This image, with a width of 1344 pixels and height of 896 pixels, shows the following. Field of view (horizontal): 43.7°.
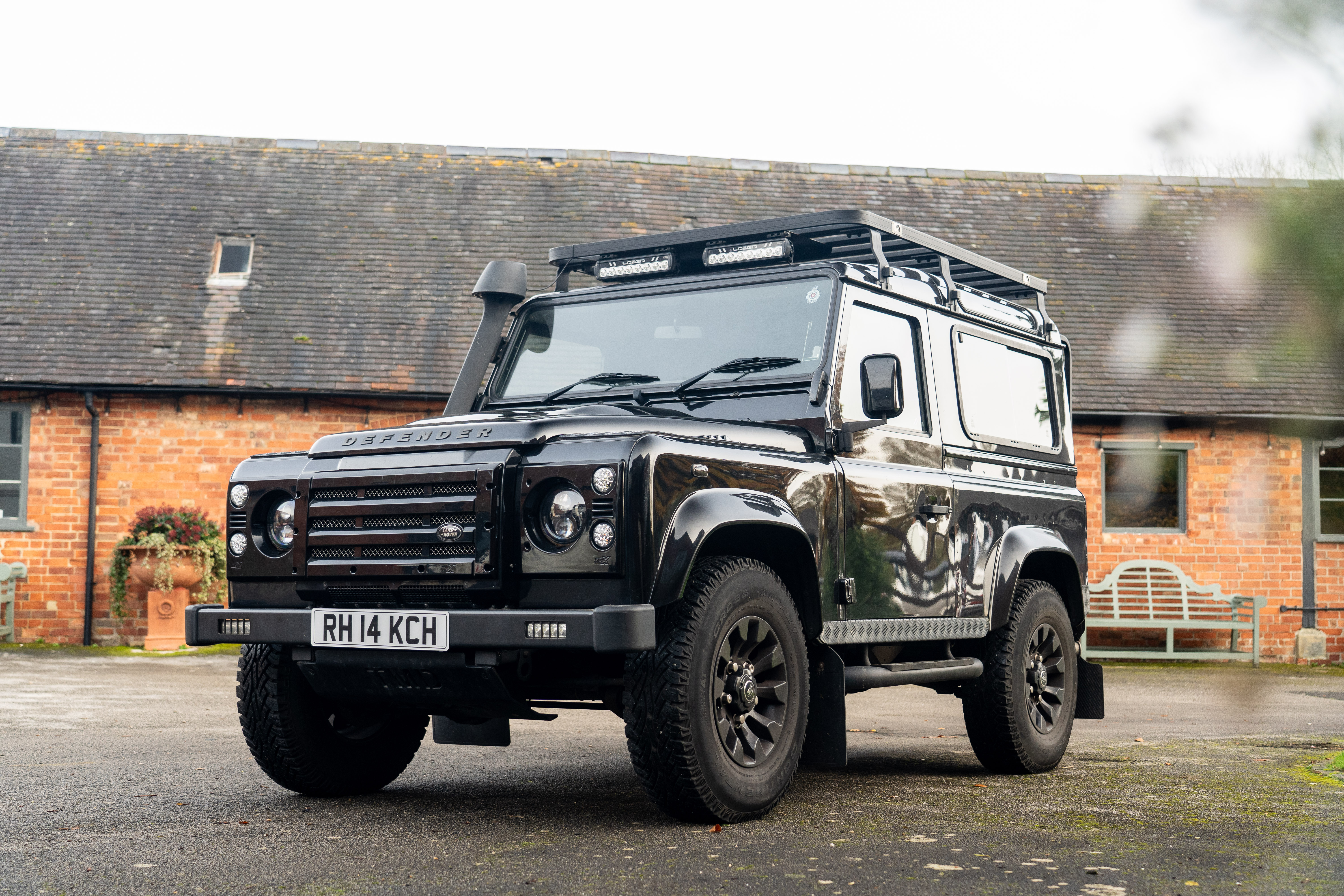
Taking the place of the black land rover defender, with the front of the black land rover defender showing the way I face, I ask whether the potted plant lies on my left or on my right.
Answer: on my right

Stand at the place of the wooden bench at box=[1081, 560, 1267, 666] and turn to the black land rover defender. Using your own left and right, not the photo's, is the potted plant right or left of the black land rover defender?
right

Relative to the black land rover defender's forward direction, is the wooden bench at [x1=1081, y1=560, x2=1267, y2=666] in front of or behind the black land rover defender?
behind

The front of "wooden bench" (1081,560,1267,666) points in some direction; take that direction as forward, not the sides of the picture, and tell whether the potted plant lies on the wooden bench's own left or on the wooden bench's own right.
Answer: on the wooden bench's own right

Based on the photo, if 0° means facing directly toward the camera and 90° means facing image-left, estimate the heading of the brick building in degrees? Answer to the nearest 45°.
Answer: approximately 0°

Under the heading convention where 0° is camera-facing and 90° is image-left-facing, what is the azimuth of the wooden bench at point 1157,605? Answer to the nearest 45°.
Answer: approximately 0°

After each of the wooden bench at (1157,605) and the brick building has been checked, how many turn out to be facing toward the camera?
2

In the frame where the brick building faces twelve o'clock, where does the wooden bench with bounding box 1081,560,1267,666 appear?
The wooden bench is roughly at 9 o'clock from the brick building.
